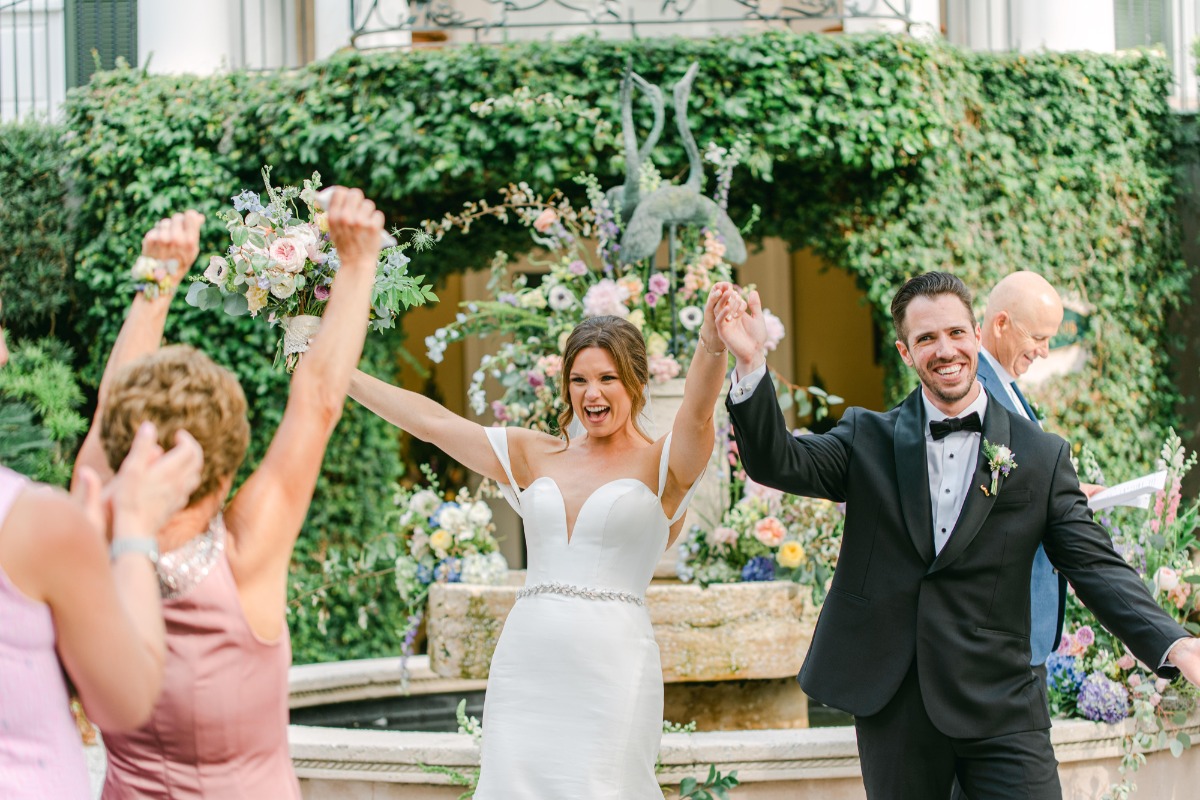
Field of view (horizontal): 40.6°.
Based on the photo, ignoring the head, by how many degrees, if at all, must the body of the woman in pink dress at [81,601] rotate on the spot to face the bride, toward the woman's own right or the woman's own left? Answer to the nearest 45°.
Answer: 0° — they already face them

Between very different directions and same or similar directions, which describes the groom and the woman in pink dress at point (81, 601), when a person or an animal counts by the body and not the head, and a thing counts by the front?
very different directions

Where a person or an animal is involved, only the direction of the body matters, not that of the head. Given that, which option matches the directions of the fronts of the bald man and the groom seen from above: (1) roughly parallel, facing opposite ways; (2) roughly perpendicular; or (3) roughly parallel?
roughly perpendicular

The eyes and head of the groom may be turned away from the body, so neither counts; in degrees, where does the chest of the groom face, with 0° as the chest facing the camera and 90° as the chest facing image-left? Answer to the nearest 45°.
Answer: approximately 0°

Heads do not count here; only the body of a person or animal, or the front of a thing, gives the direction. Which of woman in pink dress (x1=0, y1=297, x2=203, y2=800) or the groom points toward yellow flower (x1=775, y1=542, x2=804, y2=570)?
the woman in pink dress
